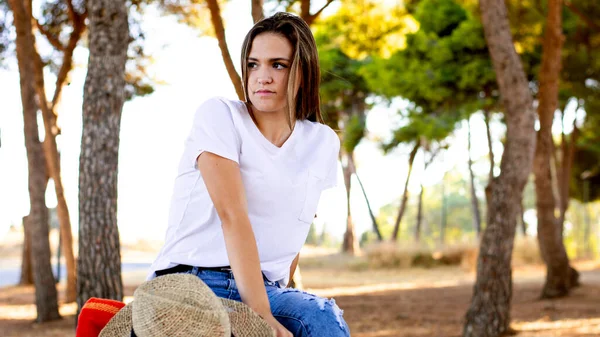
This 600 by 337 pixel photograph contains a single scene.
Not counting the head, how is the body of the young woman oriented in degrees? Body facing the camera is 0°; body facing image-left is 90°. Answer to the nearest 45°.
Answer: approximately 315°

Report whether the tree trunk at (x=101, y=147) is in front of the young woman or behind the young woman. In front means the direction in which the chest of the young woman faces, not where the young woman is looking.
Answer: behind

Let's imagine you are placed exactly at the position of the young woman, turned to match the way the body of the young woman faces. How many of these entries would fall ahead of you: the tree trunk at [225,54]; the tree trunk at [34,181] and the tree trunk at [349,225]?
0

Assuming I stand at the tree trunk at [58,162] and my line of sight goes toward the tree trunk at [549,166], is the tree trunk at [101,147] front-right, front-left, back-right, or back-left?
front-right

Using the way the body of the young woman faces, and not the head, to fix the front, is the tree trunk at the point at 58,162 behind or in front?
behind

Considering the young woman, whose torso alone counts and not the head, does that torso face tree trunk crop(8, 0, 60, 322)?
no

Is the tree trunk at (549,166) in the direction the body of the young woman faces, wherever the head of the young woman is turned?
no

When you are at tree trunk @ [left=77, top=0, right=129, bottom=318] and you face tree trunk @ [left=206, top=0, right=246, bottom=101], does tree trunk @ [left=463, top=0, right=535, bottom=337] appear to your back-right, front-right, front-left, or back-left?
front-right

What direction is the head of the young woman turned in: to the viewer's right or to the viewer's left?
to the viewer's left

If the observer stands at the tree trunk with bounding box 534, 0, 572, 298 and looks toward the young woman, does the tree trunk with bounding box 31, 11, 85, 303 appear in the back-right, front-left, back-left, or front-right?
front-right

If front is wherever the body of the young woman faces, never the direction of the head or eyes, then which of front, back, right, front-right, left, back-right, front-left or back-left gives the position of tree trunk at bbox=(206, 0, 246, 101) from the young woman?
back-left

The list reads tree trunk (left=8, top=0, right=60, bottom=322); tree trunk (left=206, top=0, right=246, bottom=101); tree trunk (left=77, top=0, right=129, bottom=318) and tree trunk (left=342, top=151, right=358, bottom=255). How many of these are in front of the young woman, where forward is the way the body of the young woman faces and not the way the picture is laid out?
0

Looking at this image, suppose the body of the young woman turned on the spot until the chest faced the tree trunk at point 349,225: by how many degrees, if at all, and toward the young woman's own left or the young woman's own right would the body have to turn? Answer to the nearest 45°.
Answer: approximately 135° to the young woman's own left

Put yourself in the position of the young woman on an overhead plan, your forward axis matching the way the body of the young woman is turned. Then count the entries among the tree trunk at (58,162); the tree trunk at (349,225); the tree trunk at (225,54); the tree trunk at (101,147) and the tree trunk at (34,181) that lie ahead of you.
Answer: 0

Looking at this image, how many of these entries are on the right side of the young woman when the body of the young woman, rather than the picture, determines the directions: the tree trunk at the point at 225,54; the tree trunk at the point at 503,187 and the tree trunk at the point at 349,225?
0

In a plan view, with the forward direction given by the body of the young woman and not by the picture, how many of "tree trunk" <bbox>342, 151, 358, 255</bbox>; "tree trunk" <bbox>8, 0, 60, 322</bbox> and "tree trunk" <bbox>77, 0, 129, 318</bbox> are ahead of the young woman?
0
